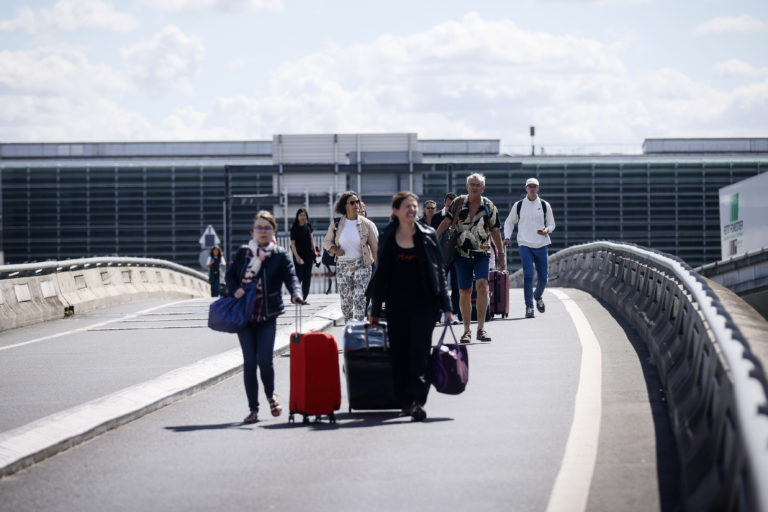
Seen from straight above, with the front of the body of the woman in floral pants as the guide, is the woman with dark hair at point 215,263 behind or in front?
behind

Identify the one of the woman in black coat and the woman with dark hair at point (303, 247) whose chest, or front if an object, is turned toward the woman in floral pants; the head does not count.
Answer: the woman with dark hair

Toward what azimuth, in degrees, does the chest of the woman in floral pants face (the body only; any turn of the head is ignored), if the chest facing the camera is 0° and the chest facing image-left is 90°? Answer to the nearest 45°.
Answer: approximately 0°

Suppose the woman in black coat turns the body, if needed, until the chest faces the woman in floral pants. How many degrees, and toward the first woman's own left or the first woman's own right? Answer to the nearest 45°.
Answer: approximately 180°

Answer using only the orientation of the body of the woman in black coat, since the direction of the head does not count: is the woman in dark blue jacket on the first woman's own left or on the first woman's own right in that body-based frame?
on the first woman's own right
